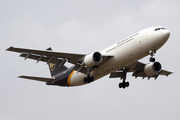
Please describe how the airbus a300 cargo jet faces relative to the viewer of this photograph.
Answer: facing the viewer and to the right of the viewer
